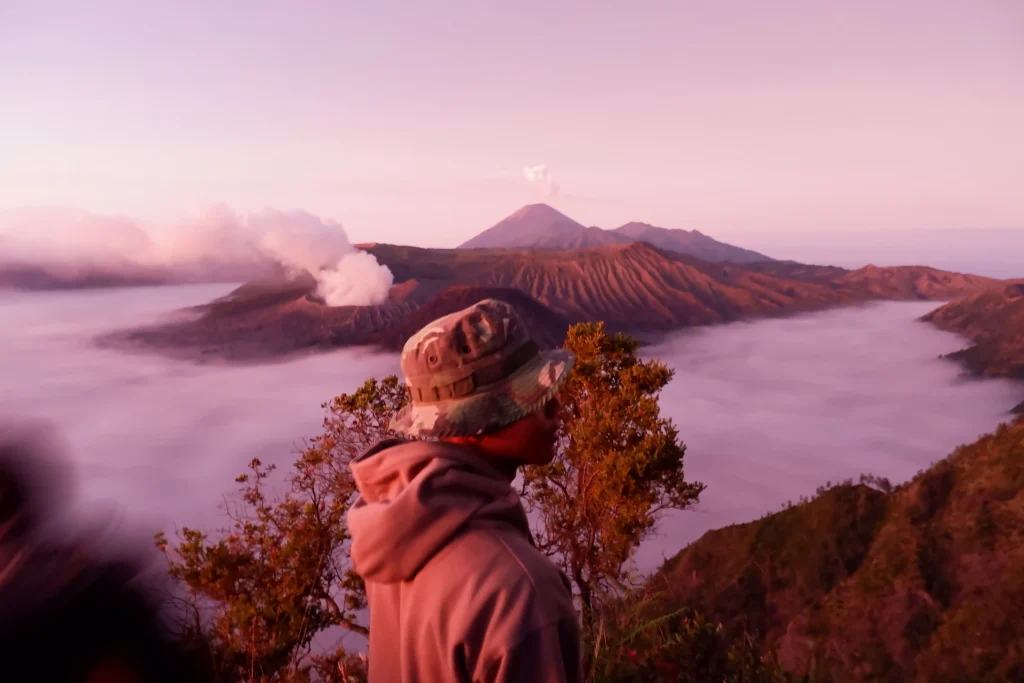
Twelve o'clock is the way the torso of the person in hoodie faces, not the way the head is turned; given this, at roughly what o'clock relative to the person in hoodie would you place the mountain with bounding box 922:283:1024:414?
The mountain is roughly at 12 o'clock from the person in hoodie.

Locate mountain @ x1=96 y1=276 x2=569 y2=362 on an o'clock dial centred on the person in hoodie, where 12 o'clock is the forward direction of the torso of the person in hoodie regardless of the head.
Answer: The mountain is roughly at 10 o'clock from the person in hoodie.

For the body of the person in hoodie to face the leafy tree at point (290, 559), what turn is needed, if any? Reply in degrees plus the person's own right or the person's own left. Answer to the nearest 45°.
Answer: approximately 45° to the person's own left

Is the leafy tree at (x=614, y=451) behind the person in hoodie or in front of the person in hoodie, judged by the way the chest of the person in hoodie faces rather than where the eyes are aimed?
in front

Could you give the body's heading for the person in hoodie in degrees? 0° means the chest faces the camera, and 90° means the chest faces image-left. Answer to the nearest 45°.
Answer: approximately 225°
